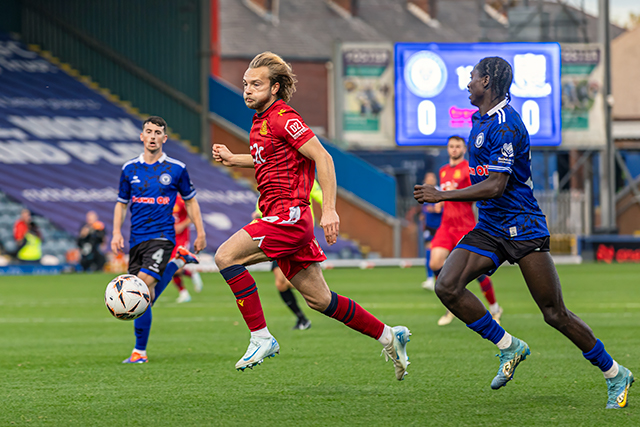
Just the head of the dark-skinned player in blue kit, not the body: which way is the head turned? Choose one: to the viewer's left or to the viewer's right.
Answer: to the viewer's left

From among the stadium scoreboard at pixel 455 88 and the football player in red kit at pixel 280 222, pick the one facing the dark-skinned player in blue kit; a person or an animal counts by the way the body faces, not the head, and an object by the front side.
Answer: the stadium scoreboard

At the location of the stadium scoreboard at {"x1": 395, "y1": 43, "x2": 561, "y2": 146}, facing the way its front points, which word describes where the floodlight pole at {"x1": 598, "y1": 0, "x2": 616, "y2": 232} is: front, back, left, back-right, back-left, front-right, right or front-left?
back-left

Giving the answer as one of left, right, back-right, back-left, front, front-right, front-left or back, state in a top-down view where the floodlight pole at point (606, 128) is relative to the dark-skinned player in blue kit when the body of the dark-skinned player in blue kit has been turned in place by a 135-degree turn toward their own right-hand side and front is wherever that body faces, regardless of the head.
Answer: front-left

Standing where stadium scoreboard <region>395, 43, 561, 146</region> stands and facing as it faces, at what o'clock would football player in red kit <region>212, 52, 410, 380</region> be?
The football player in red kit is roughly at 12 o'clock from the stadium scoreboard.

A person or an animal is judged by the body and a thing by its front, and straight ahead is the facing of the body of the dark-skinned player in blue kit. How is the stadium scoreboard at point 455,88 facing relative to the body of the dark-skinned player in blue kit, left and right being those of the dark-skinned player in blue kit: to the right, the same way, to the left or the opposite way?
to the left

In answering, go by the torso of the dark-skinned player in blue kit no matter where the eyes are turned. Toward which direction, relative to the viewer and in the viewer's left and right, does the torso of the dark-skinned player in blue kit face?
facing to the left of the viewer
